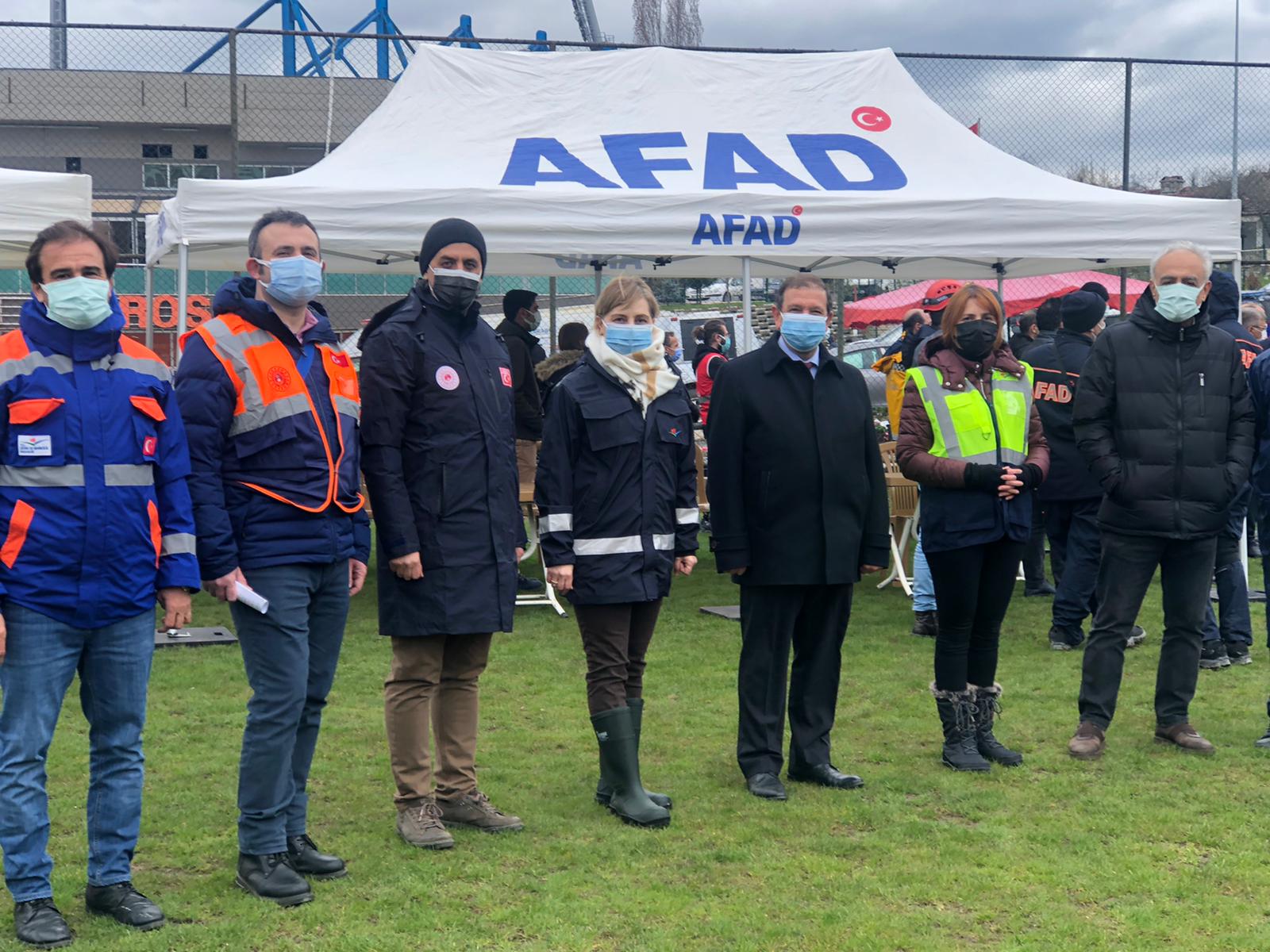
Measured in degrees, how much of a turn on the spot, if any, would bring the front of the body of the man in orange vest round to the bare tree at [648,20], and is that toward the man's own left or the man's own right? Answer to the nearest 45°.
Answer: approximately 135° to the man's own left

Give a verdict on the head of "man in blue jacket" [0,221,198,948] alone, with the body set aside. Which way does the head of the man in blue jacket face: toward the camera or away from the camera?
toward the camera

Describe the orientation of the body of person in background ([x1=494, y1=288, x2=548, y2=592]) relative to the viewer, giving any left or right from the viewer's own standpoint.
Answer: facing to the right of the viewer

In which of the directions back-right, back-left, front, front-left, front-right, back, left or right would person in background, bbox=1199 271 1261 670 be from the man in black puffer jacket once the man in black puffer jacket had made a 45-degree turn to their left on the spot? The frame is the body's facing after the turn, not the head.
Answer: back-left

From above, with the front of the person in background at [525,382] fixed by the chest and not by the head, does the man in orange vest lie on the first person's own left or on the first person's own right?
on the first person's own right

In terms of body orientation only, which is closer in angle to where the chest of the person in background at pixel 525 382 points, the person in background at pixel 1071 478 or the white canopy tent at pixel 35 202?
the person in background

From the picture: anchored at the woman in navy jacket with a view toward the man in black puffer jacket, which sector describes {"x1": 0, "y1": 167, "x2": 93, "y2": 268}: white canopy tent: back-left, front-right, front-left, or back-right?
back-left

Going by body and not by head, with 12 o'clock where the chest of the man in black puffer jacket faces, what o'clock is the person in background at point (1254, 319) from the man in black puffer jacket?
The person in background is roughly at 6 o'clock from the man in black puffer jacket.

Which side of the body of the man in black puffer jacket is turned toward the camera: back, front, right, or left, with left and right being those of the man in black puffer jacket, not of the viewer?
front

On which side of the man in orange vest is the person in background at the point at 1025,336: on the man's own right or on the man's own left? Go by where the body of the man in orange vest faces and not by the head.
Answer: on the man's own left
